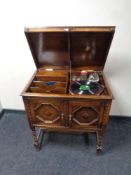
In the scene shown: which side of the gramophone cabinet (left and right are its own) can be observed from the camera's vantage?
front
